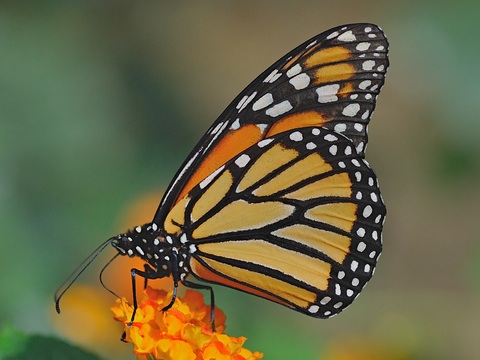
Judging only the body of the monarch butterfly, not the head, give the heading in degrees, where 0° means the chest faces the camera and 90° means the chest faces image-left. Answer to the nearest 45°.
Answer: approximately 90°
